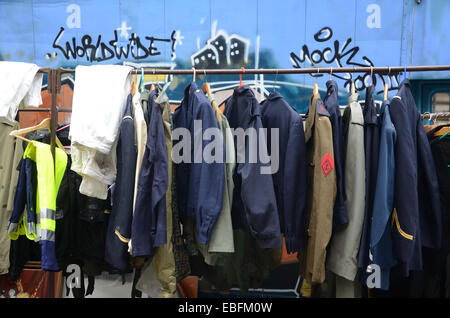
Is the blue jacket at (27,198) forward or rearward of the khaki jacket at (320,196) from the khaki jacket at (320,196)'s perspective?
forward

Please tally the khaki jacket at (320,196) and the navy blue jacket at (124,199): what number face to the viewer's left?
2

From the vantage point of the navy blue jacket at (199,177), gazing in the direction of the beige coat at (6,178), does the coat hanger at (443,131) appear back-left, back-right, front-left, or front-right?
back-right

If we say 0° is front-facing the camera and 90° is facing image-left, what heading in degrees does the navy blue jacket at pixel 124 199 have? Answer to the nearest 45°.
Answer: approximately 90°
